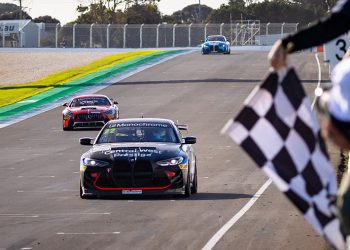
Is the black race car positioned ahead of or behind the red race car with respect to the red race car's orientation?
ahead

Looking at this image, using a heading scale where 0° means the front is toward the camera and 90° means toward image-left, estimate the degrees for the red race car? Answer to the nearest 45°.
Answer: approximately 0°

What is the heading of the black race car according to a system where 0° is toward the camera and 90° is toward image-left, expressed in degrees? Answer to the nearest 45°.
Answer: approximately 0°

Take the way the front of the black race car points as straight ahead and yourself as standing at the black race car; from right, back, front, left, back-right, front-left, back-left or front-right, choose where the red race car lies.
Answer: back

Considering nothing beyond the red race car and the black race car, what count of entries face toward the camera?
2
